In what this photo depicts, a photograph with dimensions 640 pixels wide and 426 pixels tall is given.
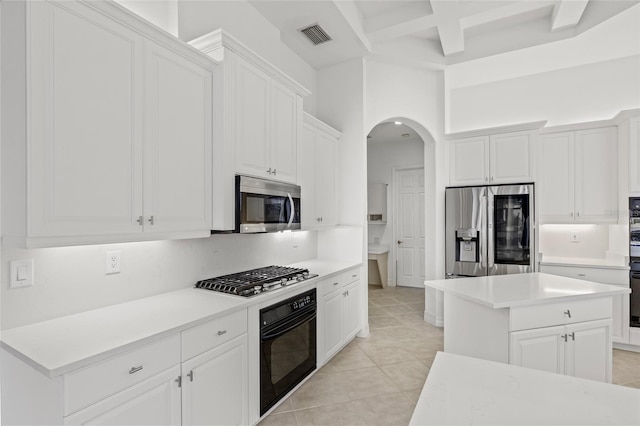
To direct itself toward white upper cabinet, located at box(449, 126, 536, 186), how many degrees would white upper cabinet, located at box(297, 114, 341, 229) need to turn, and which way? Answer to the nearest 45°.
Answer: approximately 45° to its left

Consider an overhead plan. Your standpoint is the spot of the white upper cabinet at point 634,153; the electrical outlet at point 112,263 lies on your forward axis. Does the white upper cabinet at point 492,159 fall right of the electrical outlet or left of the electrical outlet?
right

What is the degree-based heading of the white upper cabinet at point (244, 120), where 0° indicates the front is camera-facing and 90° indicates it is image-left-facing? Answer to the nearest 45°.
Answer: approximately 315°

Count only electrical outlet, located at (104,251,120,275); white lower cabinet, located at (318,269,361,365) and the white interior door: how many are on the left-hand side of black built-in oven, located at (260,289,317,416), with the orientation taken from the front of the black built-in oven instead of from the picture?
2

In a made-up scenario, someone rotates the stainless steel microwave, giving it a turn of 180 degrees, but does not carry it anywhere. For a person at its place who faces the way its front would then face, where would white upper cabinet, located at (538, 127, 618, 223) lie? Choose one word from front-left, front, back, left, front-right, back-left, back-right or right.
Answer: back-right

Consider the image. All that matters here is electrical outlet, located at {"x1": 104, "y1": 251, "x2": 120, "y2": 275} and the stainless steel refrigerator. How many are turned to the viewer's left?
0

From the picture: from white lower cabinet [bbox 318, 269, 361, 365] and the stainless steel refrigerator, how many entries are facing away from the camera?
0

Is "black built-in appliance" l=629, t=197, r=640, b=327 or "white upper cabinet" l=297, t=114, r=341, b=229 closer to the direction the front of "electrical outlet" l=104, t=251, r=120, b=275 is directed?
the black built-in appliance
